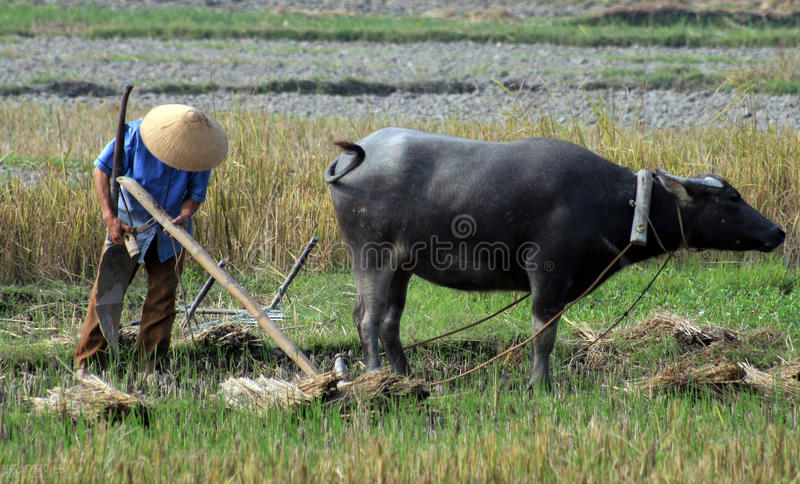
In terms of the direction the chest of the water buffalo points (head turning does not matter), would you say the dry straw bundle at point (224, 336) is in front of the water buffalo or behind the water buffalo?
behind

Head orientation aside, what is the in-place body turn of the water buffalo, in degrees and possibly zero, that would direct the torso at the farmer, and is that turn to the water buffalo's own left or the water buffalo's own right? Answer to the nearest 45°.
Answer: approximately 180°

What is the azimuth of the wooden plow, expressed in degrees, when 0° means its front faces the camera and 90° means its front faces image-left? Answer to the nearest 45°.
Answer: approximately 270°

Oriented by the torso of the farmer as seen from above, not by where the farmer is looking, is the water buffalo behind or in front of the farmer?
in front

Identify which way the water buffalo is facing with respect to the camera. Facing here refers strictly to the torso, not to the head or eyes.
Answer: to the viewer's right

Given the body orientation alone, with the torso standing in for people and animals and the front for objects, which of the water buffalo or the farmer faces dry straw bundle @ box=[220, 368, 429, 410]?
the farmer

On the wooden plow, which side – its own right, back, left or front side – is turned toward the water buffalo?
front

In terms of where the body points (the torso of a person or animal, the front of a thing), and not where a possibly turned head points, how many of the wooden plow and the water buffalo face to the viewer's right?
2

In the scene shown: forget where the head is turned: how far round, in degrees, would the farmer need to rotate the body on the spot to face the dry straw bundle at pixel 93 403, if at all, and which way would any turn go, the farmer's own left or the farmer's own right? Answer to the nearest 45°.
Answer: approximately 45° to the farmer's own right
